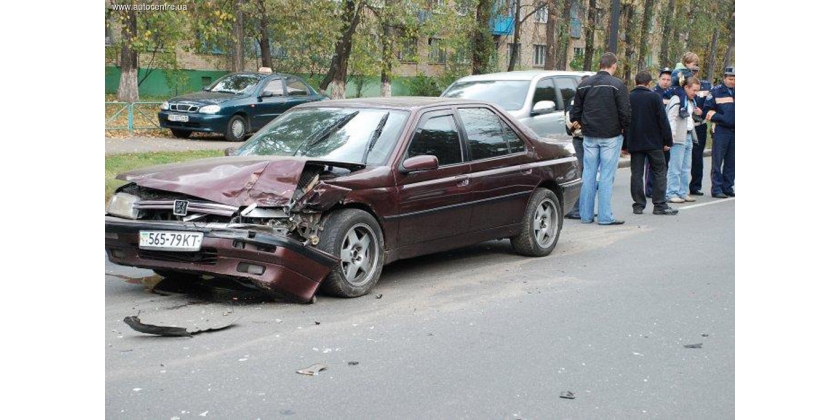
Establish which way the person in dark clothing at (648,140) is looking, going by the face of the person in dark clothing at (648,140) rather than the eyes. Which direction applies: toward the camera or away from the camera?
away from the camera

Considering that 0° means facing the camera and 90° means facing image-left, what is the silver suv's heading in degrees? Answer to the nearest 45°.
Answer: approximately 45°

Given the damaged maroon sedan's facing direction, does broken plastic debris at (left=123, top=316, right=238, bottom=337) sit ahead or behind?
ahead

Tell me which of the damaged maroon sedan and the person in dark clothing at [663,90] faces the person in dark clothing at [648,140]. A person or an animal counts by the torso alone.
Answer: the person in dark clothing at [663,90]

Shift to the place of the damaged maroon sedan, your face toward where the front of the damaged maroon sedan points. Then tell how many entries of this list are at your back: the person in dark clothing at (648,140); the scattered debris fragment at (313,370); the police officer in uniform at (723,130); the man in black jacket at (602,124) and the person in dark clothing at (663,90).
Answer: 4

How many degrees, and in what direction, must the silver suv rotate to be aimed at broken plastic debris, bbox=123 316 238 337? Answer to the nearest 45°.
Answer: approximately 45° to its left

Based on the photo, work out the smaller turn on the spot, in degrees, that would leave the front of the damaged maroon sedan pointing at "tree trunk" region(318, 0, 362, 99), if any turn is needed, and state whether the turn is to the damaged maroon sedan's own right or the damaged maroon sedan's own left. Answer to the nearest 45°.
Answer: approximately 135° to the damaged maroon sedan's own right

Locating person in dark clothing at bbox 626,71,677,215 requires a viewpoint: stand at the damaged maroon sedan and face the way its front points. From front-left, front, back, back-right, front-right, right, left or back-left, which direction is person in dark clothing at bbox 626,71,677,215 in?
back

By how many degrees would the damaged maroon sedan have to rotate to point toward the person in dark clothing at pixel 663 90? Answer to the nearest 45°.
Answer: approximately 180°

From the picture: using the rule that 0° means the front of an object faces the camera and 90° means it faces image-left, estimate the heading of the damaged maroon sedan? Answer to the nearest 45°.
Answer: approximately 45°

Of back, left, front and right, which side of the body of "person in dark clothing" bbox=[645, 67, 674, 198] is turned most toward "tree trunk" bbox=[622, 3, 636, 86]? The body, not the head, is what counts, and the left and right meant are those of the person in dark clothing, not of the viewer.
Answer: back

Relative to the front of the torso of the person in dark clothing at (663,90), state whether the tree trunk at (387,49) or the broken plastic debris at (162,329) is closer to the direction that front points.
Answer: the broken plastic debris

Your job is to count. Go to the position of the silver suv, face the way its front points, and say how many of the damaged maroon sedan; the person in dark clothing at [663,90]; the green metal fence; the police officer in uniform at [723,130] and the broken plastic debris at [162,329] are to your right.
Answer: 1

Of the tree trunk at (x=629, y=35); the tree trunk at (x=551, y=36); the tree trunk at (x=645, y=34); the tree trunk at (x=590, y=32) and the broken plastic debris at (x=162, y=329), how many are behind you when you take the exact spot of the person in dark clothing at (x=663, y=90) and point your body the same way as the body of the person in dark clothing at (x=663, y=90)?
4

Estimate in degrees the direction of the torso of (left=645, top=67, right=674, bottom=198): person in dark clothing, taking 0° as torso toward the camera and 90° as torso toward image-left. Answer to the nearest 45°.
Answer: approximately 0°

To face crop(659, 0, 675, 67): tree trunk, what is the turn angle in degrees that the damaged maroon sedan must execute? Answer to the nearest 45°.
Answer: approximately 135° to its right

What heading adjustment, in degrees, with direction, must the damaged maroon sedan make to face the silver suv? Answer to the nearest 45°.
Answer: approximately 135° to its right

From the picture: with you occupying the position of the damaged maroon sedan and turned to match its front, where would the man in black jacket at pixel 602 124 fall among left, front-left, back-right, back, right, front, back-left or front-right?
back
